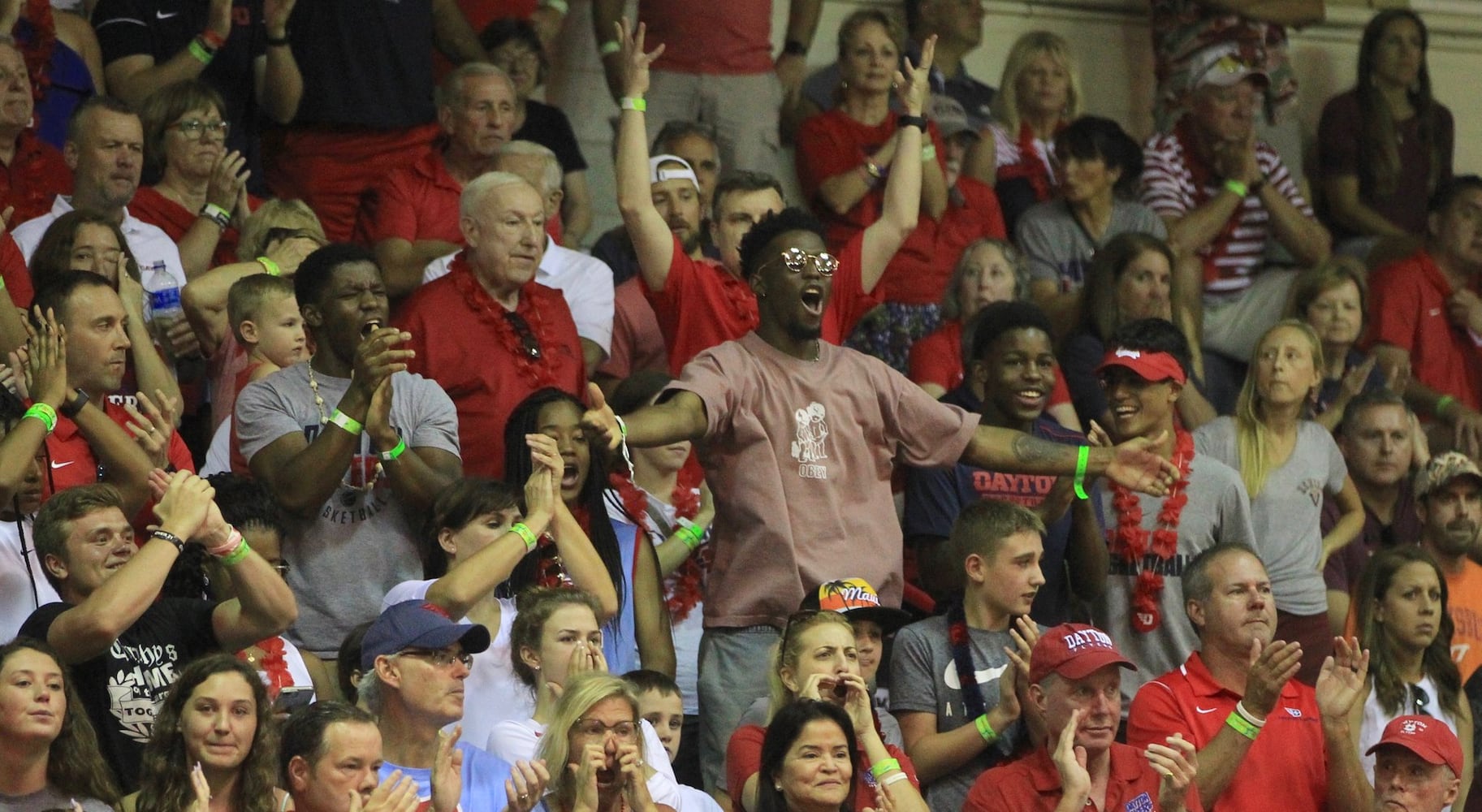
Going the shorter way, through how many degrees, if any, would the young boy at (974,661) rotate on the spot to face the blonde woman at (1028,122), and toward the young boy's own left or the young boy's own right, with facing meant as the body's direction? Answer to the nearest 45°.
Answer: approximately 135° to the young boy's own left

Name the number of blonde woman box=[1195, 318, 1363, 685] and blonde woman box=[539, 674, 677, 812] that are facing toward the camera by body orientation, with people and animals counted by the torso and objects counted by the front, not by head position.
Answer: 2

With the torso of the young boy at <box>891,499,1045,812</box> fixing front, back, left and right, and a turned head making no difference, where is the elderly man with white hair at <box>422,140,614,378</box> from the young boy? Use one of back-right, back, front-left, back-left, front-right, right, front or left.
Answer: back

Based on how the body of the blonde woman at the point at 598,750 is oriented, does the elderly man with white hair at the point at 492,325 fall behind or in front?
behind

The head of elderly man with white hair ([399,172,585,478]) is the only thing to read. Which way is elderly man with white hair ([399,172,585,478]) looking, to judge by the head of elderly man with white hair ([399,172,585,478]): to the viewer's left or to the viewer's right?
to the viewer's right

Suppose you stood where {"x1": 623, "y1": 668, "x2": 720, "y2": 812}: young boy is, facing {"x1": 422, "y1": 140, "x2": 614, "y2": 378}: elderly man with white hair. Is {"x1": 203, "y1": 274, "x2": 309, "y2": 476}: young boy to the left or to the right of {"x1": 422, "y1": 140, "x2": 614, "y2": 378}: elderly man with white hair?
left

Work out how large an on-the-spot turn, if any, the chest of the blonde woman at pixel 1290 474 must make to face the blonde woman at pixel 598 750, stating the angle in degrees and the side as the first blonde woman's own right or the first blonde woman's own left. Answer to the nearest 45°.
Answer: approximately 45° to the first blonde woman's own right
